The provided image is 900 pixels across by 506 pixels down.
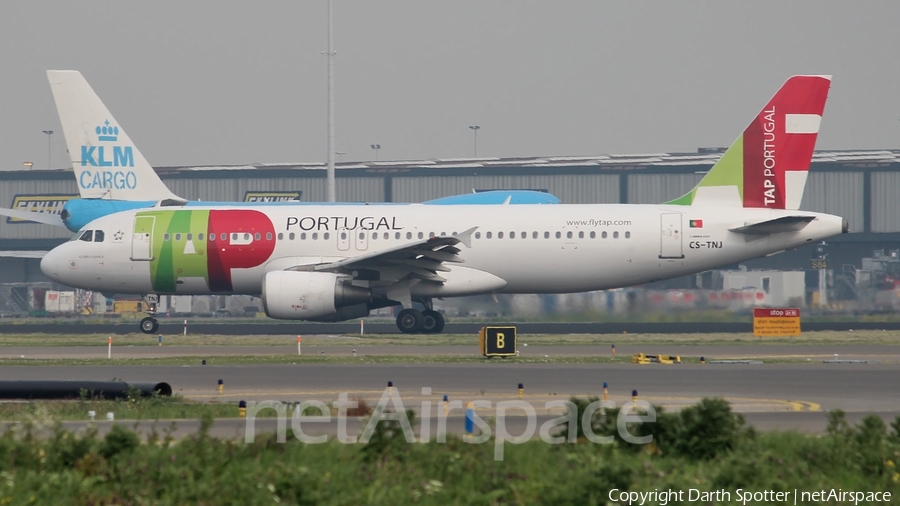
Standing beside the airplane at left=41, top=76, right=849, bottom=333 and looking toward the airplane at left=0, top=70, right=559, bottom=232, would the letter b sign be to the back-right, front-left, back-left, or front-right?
back-left

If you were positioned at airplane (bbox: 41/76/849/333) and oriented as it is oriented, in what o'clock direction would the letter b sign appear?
The letter b sign is roughly at 9 o'clock from the airplane.

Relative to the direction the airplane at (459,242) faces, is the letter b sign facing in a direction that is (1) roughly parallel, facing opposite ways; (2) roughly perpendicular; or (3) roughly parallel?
roughly perpendicular

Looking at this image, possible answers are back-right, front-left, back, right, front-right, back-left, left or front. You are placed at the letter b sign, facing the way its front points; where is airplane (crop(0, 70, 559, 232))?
back-right

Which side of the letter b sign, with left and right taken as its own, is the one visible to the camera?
front

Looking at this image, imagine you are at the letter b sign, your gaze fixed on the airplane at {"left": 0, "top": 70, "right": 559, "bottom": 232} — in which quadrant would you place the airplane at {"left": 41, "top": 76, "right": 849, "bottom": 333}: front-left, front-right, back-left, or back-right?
front-right

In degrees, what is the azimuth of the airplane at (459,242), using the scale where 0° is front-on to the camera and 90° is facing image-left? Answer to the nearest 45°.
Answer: approximately 90°

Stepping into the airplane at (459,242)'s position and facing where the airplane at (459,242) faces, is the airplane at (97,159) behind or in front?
in front

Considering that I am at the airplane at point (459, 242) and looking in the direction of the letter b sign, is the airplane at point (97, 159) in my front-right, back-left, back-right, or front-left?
back-right

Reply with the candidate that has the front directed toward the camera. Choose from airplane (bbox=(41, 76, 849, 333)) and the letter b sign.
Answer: the letter b sign

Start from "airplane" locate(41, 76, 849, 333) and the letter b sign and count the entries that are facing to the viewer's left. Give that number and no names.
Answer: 1

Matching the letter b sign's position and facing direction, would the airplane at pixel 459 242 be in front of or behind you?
behind
